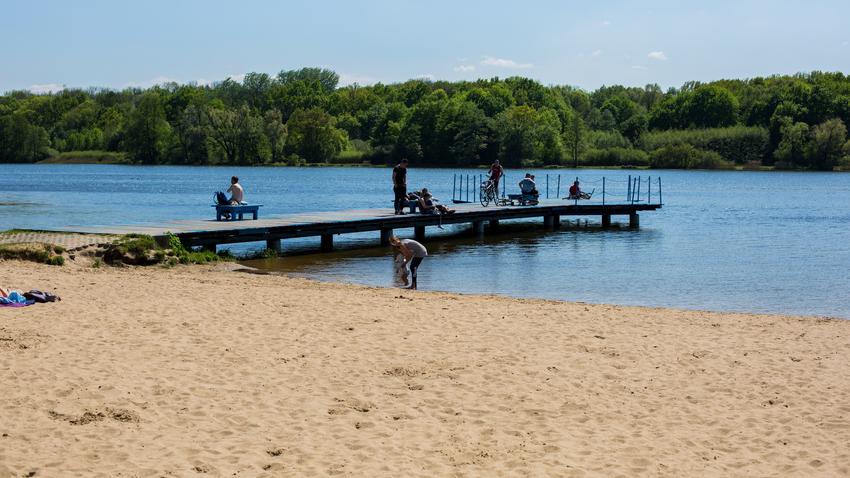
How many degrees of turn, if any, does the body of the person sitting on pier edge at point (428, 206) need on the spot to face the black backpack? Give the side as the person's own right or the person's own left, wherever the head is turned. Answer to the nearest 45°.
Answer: approximately 90° to the person's own right

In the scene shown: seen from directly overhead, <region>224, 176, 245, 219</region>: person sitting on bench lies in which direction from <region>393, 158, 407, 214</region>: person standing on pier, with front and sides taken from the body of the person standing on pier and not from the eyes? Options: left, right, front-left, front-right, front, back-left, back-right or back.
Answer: back-right

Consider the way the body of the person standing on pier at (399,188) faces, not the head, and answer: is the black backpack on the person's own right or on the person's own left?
on the person's own right

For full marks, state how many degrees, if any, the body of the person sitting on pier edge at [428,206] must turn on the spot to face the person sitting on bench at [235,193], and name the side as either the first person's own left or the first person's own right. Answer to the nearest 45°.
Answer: approximately 135° to the first person's own right
